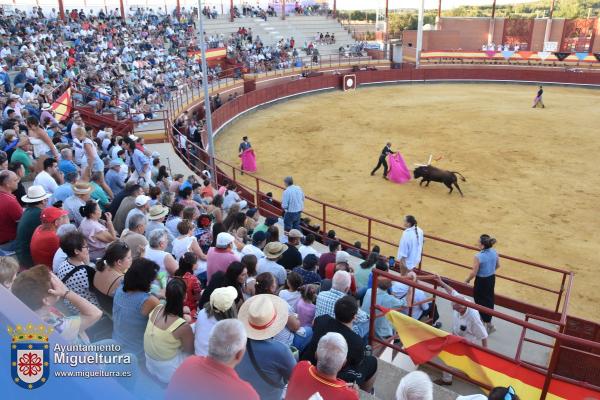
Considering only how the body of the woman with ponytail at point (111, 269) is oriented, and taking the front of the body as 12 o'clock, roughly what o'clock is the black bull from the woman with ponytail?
The black bull is roughly at 12 o'clock from the woman with ponytail.

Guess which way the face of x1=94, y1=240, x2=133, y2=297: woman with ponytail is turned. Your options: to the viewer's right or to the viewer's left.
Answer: to the viewer's right

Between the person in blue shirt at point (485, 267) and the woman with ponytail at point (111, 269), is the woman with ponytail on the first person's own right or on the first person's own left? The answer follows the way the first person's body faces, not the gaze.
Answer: on the first person's own left

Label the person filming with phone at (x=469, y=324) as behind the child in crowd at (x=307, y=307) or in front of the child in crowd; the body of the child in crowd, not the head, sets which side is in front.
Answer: in front

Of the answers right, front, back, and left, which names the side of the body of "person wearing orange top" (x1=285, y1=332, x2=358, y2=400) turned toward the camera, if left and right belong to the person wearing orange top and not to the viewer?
back

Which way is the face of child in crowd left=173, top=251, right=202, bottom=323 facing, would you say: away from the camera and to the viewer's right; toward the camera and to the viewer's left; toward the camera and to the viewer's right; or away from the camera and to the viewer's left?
away from the camera and to the viewer's right

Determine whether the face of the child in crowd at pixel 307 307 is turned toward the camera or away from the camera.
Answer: away from the camera

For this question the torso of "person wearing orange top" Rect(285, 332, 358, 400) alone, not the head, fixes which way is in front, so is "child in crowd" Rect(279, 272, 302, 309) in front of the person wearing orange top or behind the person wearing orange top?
in front

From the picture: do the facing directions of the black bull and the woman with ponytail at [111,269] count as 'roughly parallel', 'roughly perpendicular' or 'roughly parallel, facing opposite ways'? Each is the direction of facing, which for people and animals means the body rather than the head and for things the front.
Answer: roughly perpendicular

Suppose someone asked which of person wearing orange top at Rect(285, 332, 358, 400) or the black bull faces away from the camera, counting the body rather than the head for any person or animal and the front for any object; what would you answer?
the person wearing orange top

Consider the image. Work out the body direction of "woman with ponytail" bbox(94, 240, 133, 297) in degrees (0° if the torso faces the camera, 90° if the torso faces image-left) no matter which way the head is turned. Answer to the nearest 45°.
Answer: approximately 225°

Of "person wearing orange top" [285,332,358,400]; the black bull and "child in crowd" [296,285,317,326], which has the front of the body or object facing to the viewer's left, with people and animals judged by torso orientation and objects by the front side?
the black bull

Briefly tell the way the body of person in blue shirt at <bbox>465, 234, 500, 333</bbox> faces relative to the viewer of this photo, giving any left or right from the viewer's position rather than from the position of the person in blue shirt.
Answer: facing away from the viewer and to the left of the viewer

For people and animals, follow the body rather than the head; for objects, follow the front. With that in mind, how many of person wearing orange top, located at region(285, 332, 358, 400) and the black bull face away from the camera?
1

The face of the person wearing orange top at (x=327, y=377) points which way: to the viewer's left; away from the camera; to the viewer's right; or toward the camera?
away from the camera

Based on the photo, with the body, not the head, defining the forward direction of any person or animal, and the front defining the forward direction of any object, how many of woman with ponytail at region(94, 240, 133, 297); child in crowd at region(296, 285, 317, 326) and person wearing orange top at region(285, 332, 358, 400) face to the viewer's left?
0

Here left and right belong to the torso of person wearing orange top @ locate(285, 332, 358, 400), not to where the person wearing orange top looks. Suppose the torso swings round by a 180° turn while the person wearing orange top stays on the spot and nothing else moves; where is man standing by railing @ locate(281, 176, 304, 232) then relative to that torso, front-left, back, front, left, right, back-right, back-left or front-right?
back

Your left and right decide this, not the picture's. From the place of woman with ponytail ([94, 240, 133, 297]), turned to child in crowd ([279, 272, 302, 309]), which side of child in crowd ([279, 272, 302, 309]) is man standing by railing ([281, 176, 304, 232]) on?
left

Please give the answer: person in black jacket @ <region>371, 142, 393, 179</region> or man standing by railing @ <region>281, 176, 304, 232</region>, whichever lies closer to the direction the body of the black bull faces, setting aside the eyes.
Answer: the person in black jacket

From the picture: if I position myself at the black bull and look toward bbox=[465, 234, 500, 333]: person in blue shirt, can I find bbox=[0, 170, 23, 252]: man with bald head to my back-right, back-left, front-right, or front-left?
front-right

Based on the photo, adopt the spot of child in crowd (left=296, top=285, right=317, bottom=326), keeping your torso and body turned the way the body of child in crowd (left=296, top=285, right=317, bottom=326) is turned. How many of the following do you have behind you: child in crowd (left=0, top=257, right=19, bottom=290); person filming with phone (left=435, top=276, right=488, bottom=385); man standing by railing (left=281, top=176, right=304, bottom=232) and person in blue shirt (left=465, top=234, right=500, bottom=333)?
1

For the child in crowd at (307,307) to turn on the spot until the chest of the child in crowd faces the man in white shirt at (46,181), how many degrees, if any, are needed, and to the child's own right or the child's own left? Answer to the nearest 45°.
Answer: approximately 90° to the child's own left

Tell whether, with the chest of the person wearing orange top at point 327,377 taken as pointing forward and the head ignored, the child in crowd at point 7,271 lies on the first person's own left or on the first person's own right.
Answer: on the first person's own left
